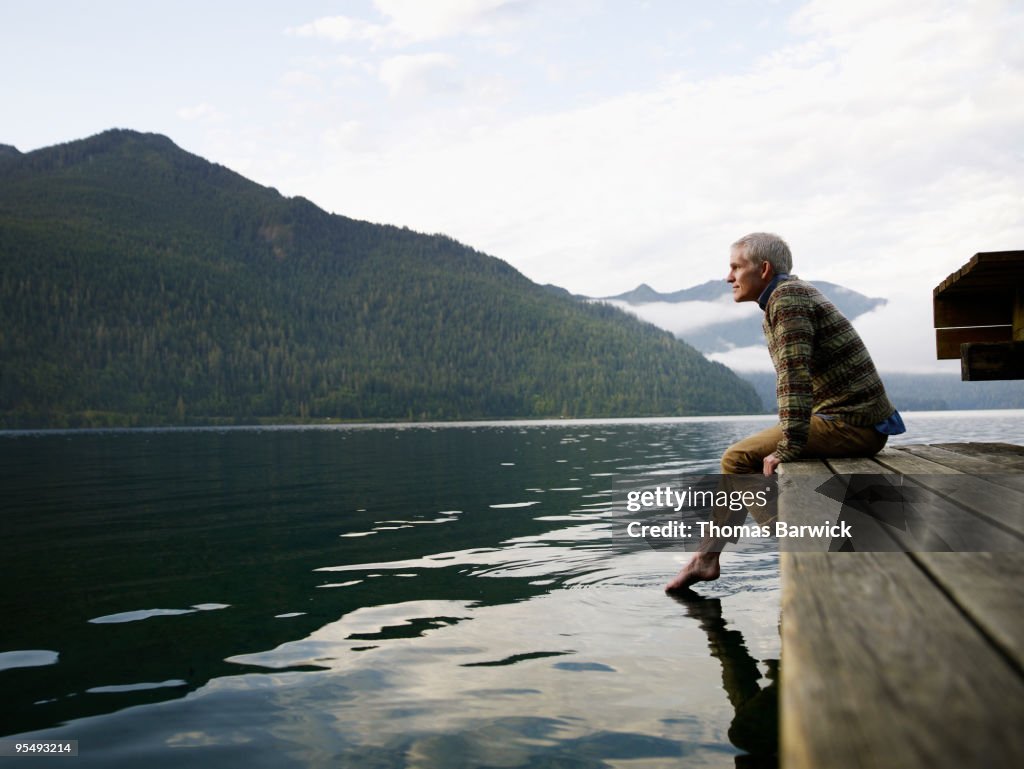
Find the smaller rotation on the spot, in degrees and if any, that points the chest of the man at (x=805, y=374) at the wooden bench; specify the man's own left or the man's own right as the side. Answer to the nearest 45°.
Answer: approximately 135° to the man's own right

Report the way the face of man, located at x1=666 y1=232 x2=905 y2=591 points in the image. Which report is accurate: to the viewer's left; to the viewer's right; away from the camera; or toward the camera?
to the viewer's left

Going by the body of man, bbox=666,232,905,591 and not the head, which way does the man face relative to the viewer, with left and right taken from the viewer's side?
facing to the left of the viewer
